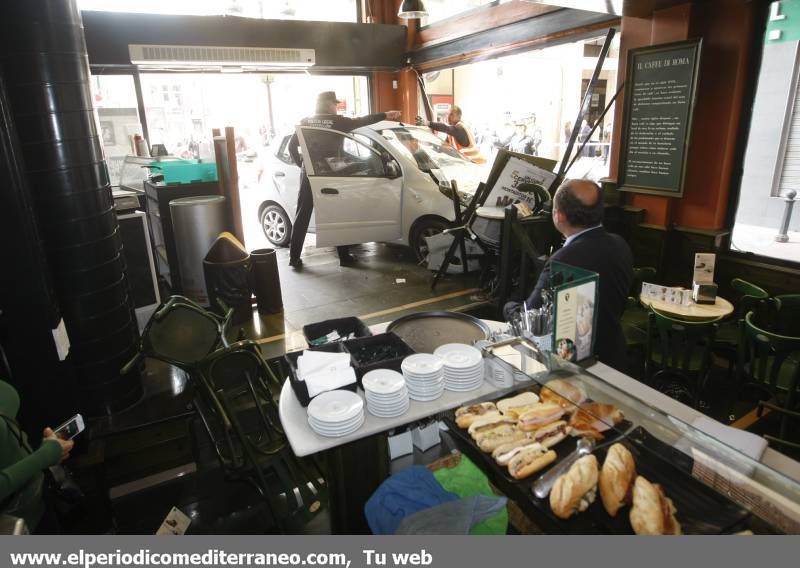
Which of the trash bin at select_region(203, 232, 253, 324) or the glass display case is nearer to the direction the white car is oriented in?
the glass display case

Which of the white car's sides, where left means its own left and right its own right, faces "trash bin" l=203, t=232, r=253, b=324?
right

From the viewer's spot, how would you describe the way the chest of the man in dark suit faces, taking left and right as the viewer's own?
facing away from the viewer and to the left of the viewer

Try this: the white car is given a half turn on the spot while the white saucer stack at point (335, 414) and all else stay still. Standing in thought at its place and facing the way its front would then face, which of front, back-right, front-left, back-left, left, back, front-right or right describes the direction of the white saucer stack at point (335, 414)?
back-left

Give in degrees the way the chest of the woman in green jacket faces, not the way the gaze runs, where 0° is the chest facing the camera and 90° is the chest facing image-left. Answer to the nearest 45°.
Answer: approximately 270°

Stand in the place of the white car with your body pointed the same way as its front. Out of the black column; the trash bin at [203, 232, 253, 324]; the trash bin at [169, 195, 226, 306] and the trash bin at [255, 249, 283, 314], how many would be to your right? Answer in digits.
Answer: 4

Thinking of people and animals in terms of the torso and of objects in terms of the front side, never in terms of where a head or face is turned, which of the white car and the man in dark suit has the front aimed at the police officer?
the man in dark suit

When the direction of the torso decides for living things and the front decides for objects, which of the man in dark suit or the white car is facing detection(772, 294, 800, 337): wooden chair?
the white car

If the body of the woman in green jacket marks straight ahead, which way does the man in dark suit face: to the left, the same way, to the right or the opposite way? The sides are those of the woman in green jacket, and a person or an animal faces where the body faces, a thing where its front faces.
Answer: to the left

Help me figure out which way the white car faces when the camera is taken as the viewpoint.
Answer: facing the viewer and to the right of the viewer

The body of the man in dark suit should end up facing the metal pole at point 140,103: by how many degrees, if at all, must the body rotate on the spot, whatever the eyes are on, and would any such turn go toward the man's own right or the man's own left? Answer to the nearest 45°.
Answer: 0° — they already face it

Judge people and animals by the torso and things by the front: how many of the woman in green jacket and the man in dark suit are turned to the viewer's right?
1

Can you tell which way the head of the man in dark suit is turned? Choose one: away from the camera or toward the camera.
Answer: away from the camera

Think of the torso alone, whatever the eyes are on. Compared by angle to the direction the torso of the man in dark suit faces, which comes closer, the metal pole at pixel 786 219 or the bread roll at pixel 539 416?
the metal pole

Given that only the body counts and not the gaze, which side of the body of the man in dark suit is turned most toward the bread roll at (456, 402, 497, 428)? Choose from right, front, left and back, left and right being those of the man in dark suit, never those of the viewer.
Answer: left
